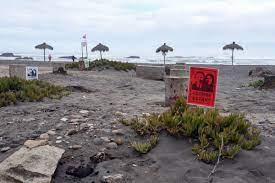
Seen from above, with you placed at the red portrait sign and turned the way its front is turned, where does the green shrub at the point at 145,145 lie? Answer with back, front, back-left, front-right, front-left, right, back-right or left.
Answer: front-right

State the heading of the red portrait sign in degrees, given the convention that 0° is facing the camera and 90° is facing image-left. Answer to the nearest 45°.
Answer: approximately 0°

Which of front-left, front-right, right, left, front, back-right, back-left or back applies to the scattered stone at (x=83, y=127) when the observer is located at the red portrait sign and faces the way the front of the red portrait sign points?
right

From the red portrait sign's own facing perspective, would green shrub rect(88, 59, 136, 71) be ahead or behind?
behind

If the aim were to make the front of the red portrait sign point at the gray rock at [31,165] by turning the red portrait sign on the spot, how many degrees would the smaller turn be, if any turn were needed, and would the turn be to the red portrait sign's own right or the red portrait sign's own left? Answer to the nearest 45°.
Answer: approximately 45° to the red portrait sign's own right

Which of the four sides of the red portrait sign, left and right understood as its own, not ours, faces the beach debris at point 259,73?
back

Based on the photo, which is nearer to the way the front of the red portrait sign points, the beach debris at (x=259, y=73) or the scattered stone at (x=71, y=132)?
the scattered stone

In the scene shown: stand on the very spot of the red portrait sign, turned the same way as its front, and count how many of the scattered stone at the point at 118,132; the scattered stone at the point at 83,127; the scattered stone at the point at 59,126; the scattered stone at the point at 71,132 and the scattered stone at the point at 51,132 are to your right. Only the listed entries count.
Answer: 5

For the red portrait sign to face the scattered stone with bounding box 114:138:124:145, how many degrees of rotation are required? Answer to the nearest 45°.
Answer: approximately 45° to its right
